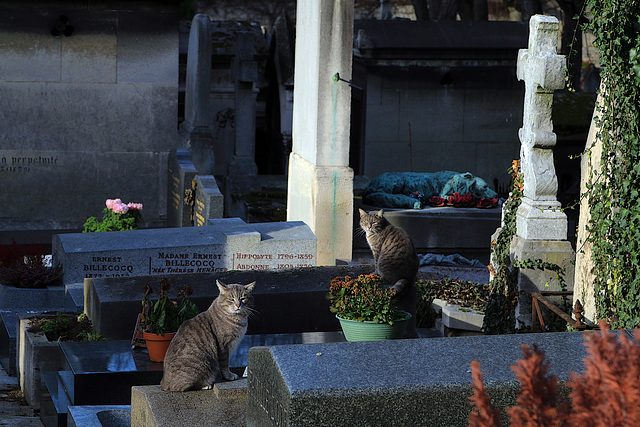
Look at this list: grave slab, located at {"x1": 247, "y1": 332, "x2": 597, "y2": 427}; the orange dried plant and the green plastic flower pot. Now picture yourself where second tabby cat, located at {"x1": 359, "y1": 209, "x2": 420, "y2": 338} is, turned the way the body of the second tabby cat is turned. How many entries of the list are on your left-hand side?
3

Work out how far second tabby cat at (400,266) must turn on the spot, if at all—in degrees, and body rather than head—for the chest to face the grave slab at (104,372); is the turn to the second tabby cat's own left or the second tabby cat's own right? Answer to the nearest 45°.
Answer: approximately 45° to the second tabby cat's own left

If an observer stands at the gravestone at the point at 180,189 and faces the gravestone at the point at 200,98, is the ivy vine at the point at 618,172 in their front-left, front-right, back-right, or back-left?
back-right

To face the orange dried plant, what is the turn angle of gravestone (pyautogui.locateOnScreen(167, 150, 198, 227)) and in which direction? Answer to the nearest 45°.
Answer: approximately 45° to its left

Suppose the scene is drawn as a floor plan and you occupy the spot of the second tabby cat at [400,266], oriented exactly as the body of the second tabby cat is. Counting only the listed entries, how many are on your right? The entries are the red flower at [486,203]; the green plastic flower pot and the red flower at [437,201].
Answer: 2

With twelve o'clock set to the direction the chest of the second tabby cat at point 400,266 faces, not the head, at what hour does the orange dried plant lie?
The orange dried plant is roughly at 9 o'clock from the second tabby cat.

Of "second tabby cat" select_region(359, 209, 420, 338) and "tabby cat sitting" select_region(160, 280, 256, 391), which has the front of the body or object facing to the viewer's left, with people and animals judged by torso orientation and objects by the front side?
the second tabby cat

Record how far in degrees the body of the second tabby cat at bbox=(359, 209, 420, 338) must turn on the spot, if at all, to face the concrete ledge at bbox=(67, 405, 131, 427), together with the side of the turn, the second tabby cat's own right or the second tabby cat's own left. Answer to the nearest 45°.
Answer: approximately 45° to the second tabby cat's own left

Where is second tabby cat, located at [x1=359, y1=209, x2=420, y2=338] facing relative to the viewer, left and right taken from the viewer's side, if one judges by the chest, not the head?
facing to the left of the viewer

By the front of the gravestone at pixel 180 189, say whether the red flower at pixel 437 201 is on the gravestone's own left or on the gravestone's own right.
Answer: on the gravestone's own left

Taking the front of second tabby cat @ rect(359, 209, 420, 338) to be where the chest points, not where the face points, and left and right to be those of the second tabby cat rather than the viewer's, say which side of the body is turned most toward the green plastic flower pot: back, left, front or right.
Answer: left

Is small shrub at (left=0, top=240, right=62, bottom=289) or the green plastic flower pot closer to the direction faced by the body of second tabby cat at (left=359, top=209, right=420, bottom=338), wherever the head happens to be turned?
the small shrub
